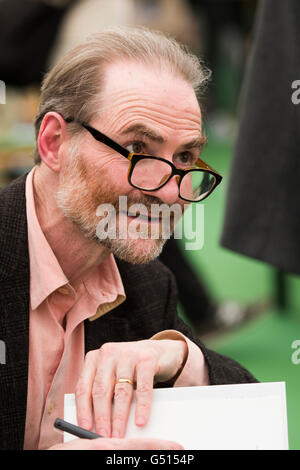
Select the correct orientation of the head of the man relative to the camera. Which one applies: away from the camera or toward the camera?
toward the camera

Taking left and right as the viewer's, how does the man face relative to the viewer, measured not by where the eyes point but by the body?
facing the viewer and to the right of the viewer
